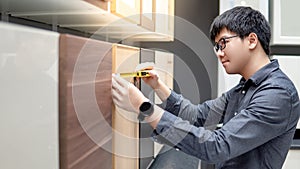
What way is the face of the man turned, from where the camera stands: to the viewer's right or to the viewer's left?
to the viewer's left

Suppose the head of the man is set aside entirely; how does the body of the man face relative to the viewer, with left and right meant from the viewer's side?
facing to the left of the viewer
